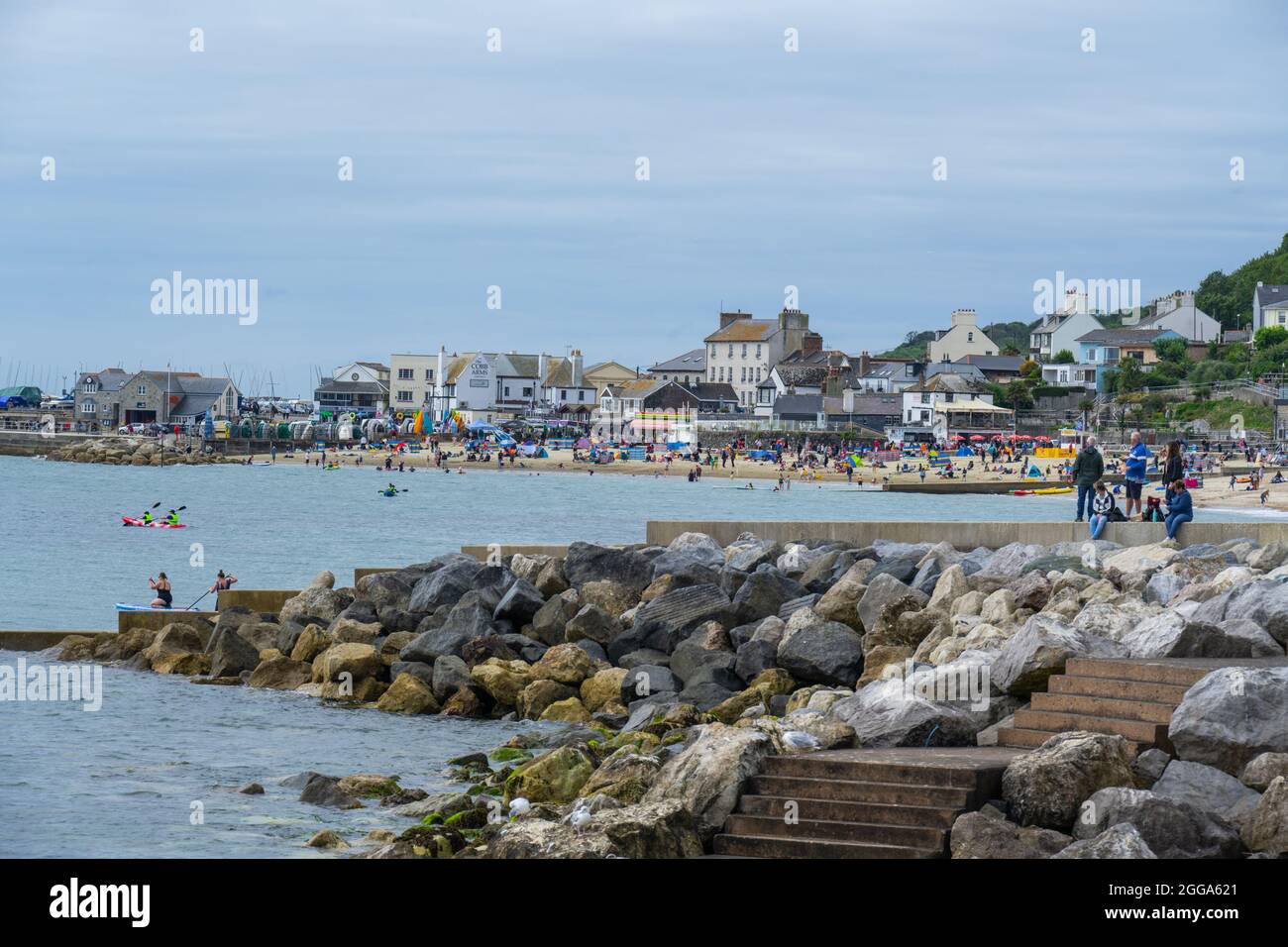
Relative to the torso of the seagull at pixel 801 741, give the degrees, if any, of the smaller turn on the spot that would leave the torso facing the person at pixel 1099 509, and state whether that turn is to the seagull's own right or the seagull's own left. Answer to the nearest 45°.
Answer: approximately 90° to the seagull's own right

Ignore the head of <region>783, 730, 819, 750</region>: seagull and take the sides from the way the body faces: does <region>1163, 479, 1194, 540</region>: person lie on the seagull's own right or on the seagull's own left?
on the seagull's own right

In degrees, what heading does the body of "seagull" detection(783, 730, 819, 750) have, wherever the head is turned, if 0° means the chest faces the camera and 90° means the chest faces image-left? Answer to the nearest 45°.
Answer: approximately 90°

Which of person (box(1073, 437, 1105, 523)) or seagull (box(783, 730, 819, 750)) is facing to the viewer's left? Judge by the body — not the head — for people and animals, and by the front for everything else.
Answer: the seagull
